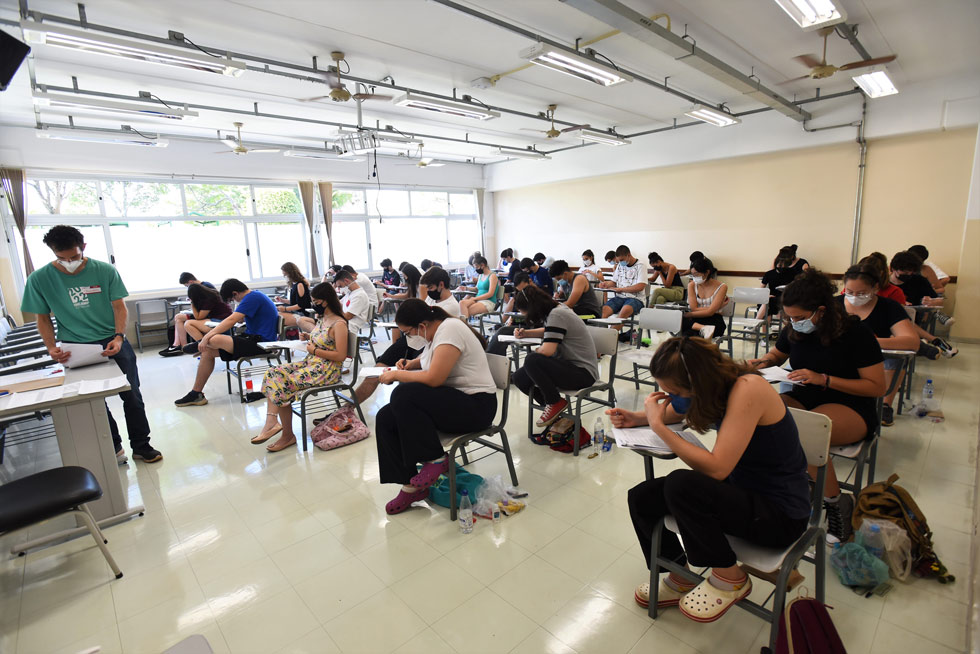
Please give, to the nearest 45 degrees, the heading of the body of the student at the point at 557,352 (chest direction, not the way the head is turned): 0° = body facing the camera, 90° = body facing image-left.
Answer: approximately 90°

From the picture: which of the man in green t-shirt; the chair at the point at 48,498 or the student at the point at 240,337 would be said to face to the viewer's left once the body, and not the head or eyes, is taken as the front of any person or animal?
the student

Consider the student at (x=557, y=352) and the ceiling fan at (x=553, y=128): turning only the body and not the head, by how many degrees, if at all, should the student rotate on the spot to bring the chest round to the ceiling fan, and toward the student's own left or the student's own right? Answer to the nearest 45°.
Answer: approximately 90° to the student's own right

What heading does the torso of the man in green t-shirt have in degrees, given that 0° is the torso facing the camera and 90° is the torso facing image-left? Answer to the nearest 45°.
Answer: approximately 0°

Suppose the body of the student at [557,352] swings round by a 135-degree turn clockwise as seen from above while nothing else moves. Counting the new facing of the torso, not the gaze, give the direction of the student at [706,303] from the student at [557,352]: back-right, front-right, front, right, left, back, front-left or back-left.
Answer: front

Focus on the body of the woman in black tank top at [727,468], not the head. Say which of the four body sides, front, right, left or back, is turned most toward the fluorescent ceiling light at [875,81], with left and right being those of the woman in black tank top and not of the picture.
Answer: right

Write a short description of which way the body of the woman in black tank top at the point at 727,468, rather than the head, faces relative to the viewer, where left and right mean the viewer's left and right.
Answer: facing to the left of the viewer

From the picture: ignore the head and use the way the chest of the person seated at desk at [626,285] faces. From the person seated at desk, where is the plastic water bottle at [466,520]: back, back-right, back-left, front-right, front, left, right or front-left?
front-left

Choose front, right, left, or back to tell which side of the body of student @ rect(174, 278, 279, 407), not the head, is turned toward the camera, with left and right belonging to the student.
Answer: left

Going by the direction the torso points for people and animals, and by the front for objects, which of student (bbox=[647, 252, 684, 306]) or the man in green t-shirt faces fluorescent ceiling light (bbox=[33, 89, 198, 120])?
the student

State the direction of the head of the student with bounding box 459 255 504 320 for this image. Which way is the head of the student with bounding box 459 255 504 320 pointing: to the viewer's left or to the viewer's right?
to the viewer's left
